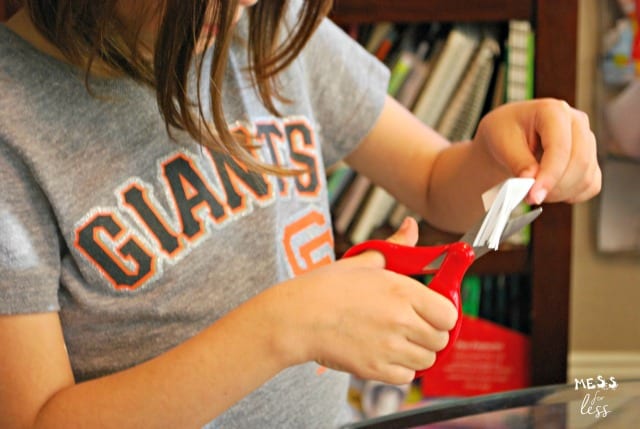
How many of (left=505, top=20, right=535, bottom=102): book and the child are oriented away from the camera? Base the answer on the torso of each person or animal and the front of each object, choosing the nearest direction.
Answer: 0

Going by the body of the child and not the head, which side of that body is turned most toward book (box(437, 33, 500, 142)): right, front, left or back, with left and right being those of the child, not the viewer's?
left

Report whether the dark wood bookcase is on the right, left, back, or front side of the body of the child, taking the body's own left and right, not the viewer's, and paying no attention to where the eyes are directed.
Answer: left

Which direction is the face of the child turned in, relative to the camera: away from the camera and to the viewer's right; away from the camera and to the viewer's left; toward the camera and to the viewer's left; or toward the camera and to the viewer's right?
toward the camera and to the viewer's right

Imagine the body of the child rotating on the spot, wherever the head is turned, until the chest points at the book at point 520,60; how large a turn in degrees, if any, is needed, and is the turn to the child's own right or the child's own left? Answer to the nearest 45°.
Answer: approximately 90° to the child's own left

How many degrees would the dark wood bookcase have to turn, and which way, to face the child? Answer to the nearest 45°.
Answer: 0° — it already faces them

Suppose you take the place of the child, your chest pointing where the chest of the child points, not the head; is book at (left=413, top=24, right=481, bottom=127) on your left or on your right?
on your left
